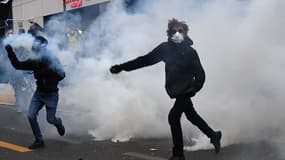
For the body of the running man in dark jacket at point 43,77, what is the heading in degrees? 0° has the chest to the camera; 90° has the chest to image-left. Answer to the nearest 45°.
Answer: approximately 45°

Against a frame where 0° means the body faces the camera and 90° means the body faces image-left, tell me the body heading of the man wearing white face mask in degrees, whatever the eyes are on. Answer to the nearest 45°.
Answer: approximately 45°

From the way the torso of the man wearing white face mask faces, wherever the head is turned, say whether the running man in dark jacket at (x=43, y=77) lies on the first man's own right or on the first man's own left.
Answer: on the first man's own right
